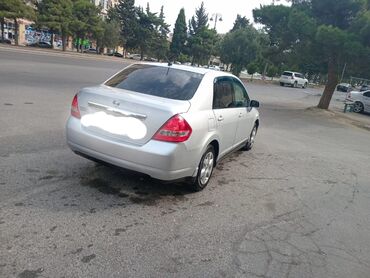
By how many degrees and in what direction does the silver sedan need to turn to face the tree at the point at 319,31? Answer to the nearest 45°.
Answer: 0° — it already faces it

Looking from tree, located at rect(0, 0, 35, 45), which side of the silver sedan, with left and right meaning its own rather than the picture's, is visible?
left

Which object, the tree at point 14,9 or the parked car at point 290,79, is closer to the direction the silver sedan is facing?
the parked car

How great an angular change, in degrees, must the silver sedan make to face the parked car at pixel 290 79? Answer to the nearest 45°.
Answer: approximately 45° to its left

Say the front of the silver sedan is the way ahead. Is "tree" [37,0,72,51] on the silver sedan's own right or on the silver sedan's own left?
on the silver sedan's own left

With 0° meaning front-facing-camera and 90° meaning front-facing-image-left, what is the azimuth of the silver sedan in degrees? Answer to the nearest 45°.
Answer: approximately 225°

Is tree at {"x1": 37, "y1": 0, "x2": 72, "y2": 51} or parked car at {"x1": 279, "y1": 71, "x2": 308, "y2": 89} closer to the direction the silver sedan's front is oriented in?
the parked car

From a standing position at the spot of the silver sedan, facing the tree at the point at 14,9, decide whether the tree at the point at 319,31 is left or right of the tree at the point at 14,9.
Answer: right

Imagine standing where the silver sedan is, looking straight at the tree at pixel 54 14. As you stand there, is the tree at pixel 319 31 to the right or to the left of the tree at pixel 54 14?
right
